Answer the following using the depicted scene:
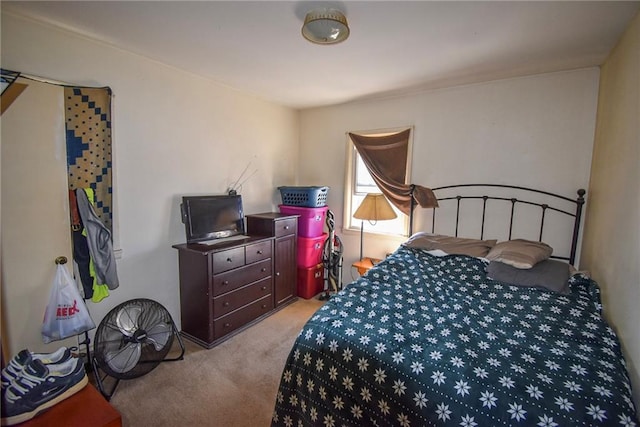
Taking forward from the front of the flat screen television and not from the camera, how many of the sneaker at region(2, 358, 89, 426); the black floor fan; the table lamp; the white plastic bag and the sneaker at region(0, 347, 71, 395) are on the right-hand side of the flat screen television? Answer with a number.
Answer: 4

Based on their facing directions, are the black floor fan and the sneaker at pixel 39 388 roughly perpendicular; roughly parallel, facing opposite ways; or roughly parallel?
roughly perpendicular

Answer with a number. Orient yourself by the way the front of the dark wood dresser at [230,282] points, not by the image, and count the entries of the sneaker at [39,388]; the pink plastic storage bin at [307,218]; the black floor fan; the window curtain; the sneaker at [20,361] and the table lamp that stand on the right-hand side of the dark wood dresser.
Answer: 3

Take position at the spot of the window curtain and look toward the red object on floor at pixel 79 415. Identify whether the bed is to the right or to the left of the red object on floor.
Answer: left

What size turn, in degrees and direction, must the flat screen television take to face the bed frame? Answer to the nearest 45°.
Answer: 0° — it already faces it

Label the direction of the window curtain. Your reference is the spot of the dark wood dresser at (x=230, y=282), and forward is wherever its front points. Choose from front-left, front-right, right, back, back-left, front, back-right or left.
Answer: front-left

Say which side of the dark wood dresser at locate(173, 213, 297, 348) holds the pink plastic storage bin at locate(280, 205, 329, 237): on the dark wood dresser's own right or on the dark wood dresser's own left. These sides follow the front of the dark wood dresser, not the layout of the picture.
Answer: on the dark wood dresser's own left
